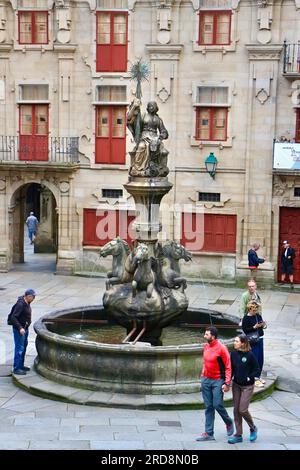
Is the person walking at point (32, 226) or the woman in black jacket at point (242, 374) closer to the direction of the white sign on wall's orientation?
the woman in black jacket

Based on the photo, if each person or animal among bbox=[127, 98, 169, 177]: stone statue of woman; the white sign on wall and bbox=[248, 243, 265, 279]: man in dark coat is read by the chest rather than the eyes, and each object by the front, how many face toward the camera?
2

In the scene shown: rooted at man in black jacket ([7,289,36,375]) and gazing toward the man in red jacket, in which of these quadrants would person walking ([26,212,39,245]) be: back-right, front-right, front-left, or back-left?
back-left

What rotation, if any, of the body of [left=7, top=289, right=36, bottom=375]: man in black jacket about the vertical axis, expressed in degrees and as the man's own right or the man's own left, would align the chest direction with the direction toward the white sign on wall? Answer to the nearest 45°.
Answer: approximately 45° to the man's own left
